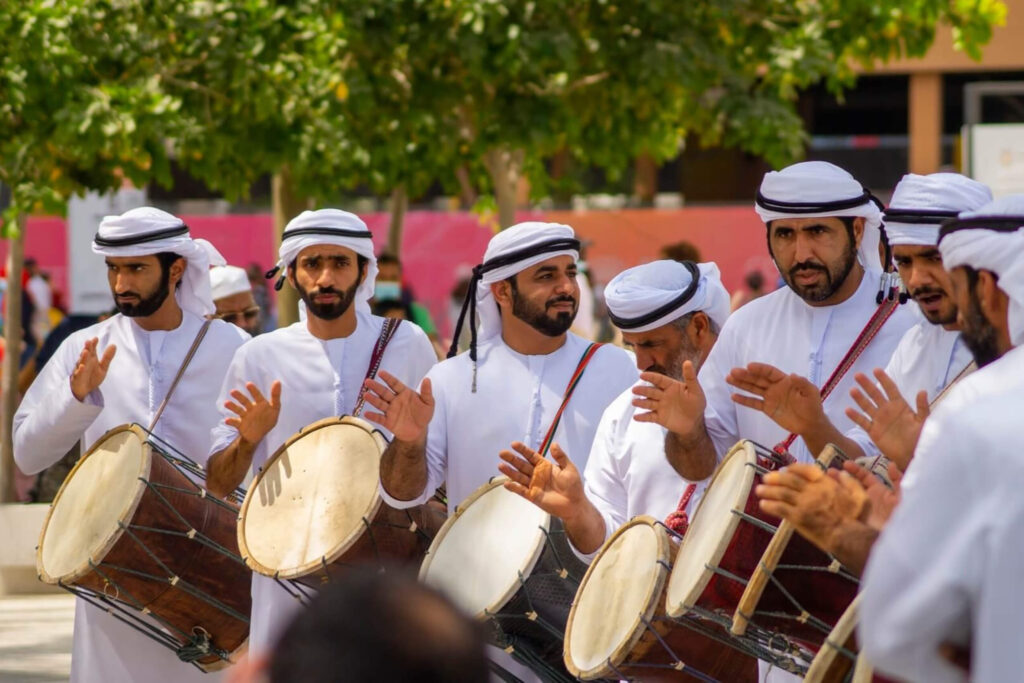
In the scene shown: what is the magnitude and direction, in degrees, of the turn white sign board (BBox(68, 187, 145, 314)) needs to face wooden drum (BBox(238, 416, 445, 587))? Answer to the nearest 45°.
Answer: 0° — it already faces it

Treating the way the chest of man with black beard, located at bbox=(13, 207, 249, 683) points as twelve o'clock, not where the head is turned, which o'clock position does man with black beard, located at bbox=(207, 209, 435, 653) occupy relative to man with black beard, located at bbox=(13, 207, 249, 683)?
man with black beard, located at bbox=(207, 209, 435, 653) is roughly at 10 o'clock from man with black beard, located at bbox=(13, 207, 249, 683).

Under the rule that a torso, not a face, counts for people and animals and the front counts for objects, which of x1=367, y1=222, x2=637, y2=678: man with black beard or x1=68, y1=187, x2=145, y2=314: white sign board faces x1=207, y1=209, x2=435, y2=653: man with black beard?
the white sign board

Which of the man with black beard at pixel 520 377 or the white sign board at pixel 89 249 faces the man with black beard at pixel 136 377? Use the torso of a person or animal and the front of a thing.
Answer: the white sign board

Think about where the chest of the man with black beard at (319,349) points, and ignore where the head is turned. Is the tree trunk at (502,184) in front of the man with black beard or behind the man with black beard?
behind

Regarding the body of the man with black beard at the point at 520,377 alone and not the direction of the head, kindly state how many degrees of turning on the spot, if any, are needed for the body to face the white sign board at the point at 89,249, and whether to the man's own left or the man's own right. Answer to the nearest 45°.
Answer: approximately 180°

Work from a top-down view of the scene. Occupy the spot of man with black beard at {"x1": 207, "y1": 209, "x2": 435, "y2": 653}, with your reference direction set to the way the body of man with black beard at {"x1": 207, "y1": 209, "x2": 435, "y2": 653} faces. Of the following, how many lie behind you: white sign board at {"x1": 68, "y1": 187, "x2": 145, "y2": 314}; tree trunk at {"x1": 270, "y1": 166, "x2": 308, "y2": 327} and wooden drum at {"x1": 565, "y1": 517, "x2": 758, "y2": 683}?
2

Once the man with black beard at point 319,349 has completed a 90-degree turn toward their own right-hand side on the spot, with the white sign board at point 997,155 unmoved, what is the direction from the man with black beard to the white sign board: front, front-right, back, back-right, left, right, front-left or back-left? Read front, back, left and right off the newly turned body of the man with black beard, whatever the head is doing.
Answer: back-right
